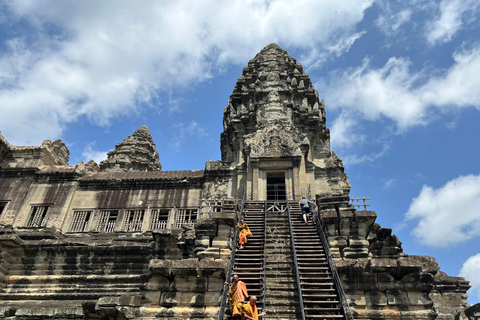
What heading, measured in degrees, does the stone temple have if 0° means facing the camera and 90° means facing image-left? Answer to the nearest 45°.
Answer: approximately 0°

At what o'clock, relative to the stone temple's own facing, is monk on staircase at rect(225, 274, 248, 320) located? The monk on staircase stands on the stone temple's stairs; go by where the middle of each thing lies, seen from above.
The monk on staircase is roughly at 12 o'clock from the stone temple.
